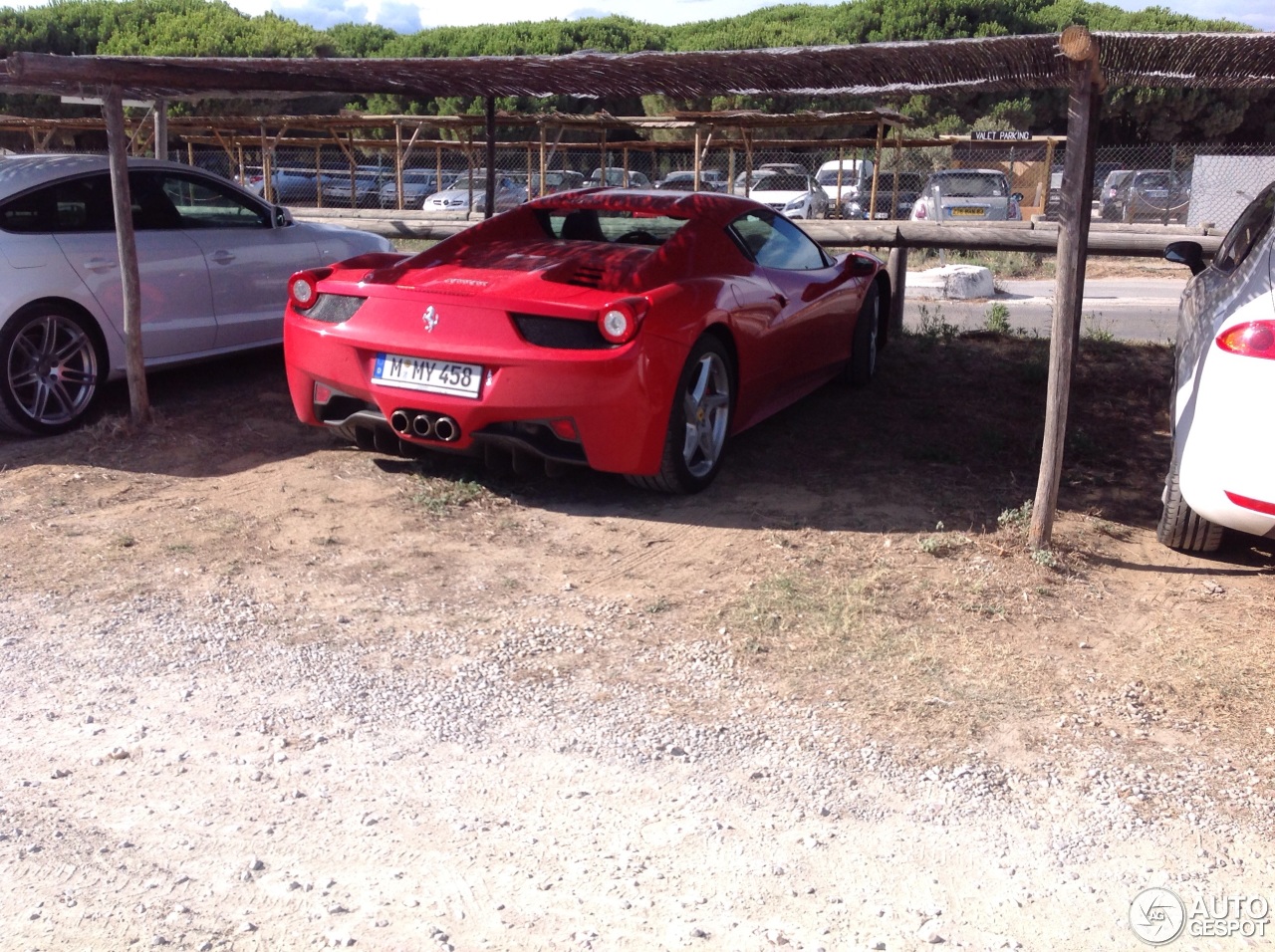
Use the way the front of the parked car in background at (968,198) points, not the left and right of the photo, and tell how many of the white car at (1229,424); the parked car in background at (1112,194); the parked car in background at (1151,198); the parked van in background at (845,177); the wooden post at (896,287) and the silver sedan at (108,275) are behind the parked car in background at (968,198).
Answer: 3

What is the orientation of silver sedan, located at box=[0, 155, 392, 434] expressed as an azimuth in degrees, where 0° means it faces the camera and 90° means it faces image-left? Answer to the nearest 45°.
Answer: approximately 225°

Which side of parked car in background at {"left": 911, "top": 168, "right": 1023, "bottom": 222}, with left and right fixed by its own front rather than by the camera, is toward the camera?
back

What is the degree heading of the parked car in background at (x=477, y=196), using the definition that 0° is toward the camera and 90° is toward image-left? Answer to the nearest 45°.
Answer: approximately 45°

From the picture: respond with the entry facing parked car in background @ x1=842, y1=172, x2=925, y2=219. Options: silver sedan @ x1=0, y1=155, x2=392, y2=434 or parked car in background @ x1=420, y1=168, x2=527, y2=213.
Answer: the silver sedan

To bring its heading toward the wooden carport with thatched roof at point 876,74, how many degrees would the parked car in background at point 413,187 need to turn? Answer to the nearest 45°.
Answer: approximately 45° to its left

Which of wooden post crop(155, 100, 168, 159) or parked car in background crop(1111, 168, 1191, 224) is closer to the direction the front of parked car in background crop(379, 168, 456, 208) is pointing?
the wooden post

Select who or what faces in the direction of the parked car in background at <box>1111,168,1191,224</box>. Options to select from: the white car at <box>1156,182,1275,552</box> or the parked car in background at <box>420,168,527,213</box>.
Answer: the white car

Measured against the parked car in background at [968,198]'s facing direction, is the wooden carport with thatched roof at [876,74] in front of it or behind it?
behind

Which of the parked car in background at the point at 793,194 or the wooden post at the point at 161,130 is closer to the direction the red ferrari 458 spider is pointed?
the parked car in background

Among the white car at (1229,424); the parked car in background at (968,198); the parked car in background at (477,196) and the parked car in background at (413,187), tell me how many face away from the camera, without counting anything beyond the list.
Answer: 2

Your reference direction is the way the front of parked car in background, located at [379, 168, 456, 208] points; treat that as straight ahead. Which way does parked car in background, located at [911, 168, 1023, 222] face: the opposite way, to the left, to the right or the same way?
the opposite way

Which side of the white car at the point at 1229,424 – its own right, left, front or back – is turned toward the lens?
back

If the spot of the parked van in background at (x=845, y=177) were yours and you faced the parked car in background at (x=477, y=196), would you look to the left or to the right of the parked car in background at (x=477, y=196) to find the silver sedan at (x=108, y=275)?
left
